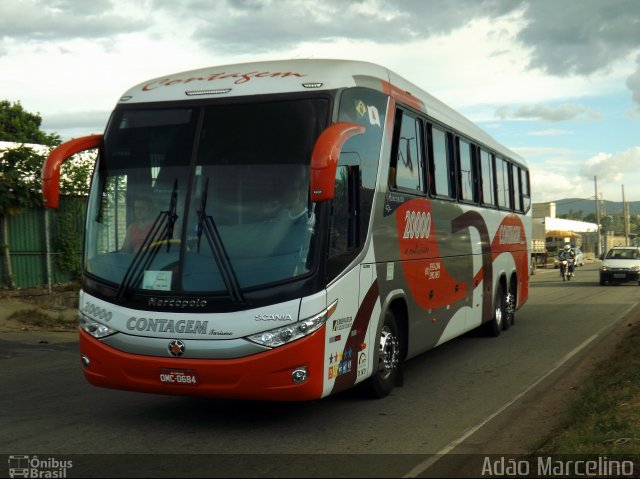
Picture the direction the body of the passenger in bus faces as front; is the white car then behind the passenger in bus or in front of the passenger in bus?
behind

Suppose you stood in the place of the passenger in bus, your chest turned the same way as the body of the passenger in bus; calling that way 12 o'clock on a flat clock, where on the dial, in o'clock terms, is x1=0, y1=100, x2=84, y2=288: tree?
The tree is roughly at 4 o'clock from the passenger in bus.

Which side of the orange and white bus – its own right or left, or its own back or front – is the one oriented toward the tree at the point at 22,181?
right

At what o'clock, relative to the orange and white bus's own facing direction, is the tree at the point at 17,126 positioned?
The tree is roughly at 4 o'clock from the orange and white bus.

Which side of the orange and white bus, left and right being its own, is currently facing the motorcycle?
back

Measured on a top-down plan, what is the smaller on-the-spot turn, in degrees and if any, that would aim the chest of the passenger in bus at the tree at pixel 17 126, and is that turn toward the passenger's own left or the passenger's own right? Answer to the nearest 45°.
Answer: approximately 135° to the passenger's own right

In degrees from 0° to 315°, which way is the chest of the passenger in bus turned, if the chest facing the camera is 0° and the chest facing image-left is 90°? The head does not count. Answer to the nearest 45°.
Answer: approximately 45°
